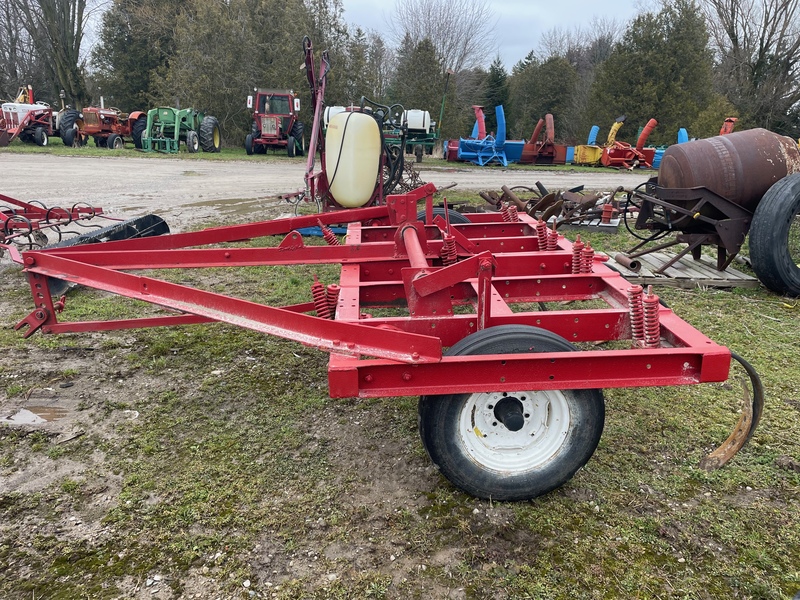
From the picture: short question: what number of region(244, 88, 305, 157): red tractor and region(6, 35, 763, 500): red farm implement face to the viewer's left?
1

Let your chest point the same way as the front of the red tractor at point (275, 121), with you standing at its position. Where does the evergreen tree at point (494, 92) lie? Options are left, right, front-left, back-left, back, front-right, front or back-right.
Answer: back-left

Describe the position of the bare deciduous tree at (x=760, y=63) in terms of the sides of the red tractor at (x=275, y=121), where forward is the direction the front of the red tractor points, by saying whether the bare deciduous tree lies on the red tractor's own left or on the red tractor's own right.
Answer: on the red tractor's own left

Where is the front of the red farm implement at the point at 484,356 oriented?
to the viewer's left

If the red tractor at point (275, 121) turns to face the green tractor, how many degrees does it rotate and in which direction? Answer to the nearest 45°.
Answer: approximately 90° to its right

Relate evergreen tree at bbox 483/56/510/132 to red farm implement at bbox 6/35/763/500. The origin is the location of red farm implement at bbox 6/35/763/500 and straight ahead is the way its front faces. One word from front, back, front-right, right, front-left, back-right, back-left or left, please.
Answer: right

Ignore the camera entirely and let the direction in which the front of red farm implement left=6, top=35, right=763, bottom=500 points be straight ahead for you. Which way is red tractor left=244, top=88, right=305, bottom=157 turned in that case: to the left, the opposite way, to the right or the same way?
to the left

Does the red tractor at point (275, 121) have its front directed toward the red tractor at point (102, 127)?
no

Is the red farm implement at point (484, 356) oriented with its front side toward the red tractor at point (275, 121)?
no

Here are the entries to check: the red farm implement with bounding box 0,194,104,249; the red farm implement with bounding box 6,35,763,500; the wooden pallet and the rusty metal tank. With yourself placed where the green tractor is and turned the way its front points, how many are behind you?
0

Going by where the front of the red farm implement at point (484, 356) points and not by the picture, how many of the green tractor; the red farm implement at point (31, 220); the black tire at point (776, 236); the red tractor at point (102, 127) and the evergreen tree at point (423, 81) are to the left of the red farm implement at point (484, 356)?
0

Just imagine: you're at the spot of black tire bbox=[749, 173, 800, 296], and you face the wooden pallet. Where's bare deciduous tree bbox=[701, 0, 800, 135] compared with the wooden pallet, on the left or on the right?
right

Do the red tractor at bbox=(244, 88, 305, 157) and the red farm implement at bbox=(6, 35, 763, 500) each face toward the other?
no

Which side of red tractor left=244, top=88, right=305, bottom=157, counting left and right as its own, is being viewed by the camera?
front

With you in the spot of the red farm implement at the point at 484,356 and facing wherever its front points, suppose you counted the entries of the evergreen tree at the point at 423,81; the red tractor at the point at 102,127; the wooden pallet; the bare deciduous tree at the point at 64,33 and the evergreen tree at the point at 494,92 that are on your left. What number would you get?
0

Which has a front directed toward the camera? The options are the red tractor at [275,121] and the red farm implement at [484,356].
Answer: the red tractor

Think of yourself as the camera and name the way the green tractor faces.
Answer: facing the viewer and to the left of the viewer
